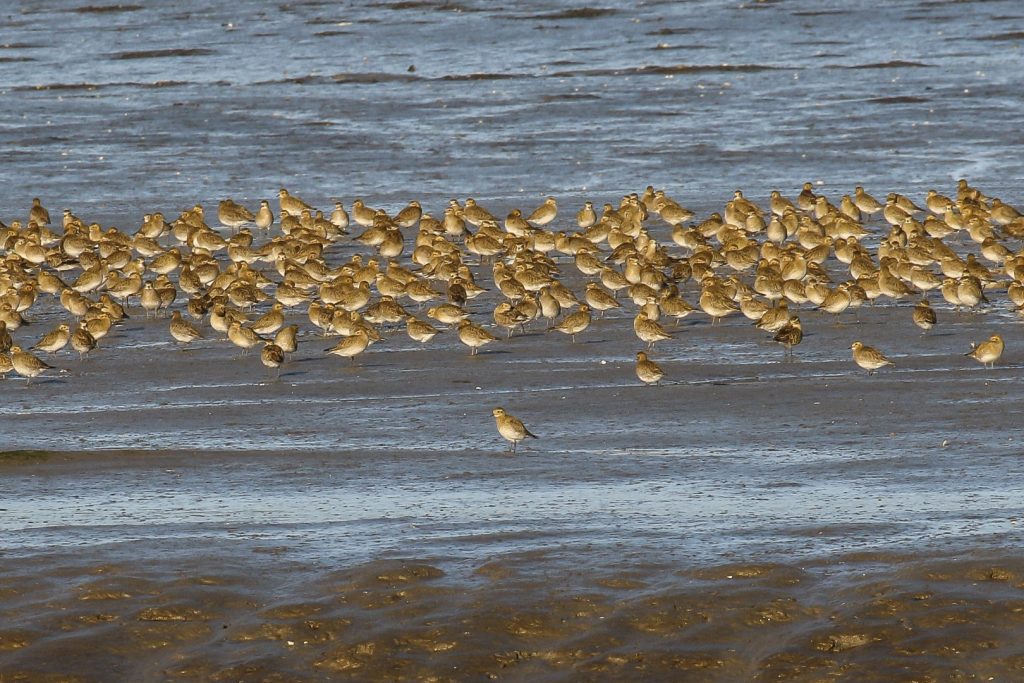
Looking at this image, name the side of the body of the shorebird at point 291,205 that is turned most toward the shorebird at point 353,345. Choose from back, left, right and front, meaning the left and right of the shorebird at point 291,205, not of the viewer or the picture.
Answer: left

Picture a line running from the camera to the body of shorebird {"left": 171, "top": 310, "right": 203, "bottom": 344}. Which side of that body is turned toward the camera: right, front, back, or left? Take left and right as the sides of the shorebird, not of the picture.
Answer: left

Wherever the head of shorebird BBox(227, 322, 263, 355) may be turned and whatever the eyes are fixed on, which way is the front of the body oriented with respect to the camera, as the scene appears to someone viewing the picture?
to the viewer's left

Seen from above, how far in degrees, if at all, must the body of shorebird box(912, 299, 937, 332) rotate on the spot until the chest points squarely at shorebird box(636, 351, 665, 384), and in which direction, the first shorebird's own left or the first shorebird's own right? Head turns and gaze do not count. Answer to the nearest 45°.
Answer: approximately 45° to the first shorebird's own right

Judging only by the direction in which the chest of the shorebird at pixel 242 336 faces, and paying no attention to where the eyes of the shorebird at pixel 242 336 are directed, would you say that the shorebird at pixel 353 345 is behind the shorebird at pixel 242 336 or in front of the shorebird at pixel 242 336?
behind

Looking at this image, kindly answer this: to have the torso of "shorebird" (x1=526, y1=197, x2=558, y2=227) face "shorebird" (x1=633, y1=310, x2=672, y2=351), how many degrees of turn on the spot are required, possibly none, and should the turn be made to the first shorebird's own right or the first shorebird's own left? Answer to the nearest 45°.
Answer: approximately 90° to the first shorebird's own right

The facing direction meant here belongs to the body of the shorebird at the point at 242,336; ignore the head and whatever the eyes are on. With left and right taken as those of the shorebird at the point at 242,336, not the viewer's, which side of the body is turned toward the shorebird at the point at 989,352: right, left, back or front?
back
